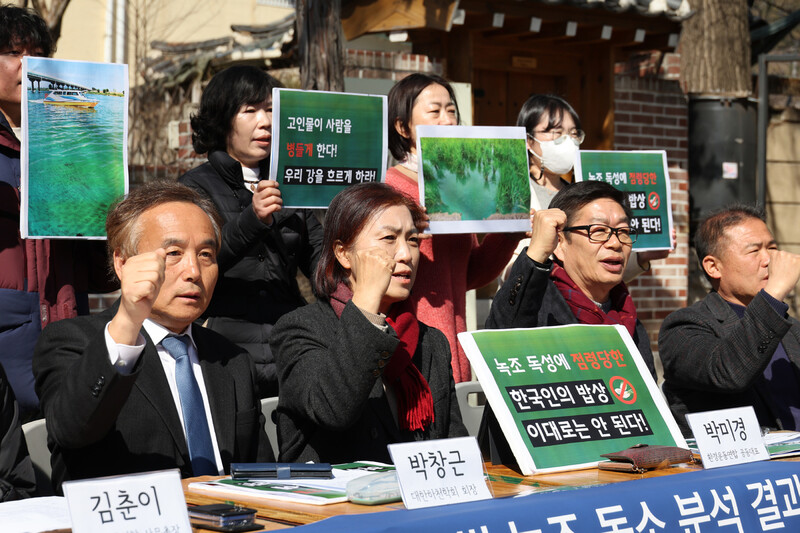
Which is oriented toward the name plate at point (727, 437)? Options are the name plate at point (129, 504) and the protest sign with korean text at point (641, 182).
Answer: the protest sign with korean text

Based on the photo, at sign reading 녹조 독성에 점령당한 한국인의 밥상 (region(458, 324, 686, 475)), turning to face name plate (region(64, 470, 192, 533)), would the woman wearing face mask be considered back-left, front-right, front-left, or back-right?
back-right

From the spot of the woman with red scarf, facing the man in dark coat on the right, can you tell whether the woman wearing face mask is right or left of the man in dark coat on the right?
left

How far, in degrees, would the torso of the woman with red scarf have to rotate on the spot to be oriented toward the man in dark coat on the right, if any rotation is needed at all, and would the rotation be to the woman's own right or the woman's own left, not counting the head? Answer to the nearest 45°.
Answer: approximately 90° to the woman's own left

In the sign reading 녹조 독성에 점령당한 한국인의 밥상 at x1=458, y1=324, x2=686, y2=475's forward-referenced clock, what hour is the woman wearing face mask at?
The woman wearing face mask is roughly at 6 o'clock from the sign reading 녹조 독성에 점령당한 한국인의 밥상.

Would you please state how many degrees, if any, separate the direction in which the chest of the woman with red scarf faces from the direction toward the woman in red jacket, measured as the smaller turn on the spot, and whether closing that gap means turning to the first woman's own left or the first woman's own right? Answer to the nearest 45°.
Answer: approximately 135° to the first woman's own left

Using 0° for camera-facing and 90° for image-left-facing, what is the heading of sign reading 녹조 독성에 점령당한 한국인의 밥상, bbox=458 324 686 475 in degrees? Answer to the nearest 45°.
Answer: approximately 0°

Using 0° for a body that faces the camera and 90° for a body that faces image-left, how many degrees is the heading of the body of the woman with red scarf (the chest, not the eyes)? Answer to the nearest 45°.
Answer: approximately 315°

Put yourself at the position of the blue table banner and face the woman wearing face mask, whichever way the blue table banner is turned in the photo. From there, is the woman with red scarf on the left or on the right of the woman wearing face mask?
left
